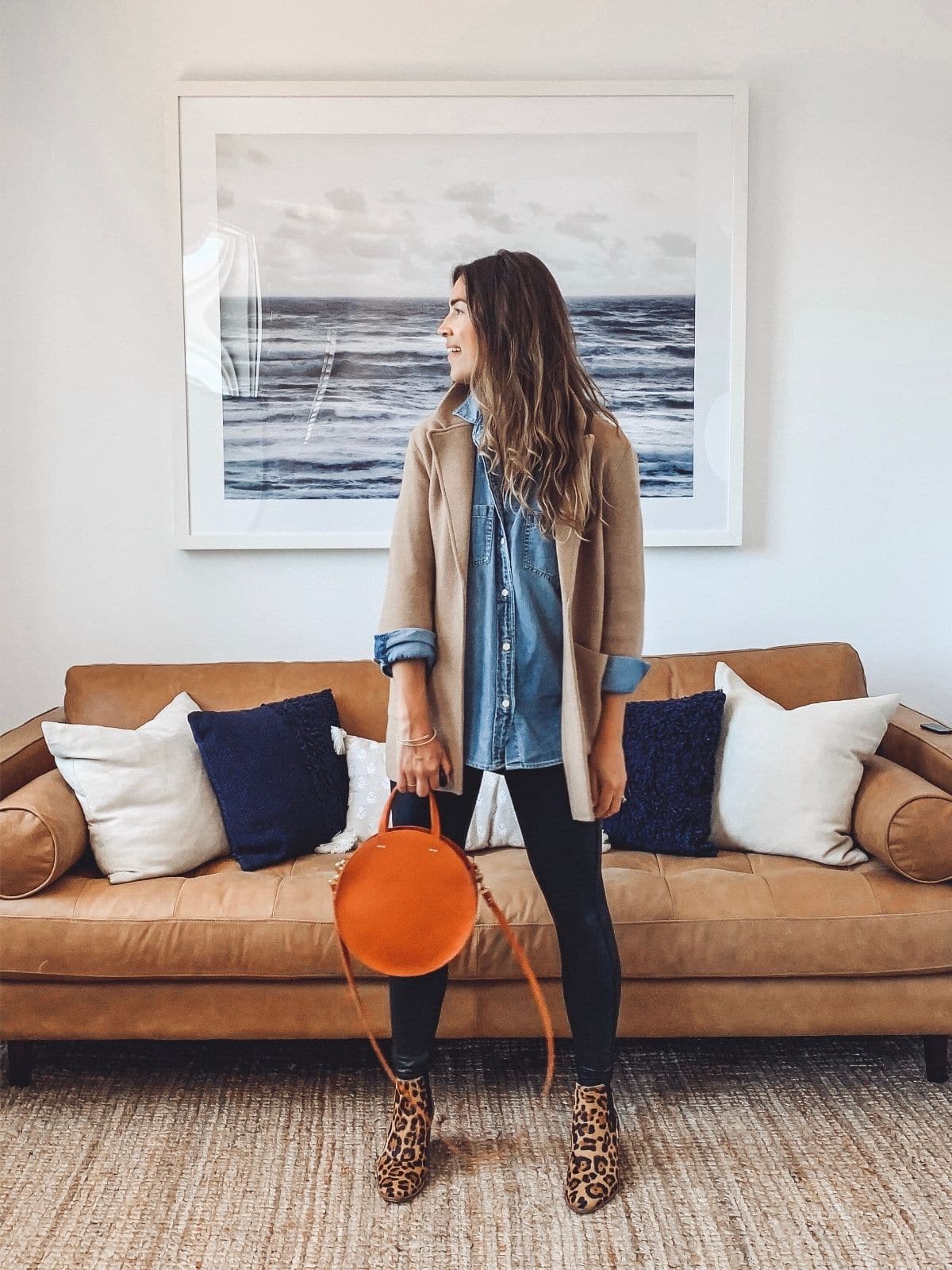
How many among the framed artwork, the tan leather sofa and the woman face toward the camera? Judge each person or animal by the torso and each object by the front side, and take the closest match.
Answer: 3

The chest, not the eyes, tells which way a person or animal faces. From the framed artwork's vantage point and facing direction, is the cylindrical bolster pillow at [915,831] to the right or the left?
on its left

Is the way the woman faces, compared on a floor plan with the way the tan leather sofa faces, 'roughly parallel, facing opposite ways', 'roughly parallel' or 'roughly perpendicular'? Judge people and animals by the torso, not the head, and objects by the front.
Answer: roughly parallel

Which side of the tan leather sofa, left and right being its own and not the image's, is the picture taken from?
front

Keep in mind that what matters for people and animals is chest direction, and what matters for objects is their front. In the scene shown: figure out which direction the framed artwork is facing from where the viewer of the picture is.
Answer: facing the viewer

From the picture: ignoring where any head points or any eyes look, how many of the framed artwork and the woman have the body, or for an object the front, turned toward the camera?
2

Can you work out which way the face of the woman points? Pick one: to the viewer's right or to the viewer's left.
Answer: to the viewer's left

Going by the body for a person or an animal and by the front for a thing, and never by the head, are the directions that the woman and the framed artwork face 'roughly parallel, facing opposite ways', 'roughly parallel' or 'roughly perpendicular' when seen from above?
roughly parallel
